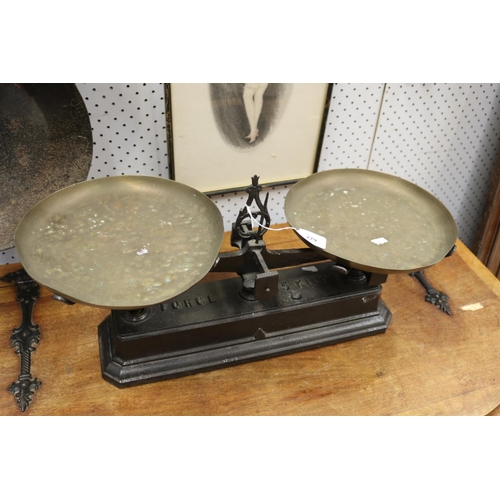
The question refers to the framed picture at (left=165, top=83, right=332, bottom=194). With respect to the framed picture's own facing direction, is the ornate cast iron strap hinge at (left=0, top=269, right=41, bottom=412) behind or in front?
in front

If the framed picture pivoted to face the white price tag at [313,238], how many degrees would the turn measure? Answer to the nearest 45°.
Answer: approximately 45° to its left

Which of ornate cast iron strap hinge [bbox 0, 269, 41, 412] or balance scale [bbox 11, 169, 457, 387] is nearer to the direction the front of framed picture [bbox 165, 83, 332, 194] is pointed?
the balance scale

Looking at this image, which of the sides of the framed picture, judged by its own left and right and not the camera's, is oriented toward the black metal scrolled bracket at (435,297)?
left

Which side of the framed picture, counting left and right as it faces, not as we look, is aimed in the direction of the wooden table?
front

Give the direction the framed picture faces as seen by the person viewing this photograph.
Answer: facing the viewer

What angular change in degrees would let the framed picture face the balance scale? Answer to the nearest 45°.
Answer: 0° — it already faces it
